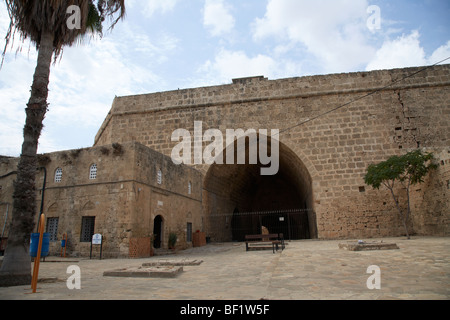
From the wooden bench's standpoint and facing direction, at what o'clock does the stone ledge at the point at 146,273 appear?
The stone ledge is roughly at 1 o'clock from the wooden bench.

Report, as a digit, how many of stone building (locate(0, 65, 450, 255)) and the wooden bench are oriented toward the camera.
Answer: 2

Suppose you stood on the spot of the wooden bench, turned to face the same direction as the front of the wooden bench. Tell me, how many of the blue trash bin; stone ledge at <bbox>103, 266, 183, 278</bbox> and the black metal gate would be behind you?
1

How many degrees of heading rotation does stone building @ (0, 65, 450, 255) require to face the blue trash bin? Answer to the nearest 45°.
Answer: approximately 45° to its right

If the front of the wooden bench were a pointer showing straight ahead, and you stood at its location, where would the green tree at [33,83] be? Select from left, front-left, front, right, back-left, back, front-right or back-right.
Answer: front-right

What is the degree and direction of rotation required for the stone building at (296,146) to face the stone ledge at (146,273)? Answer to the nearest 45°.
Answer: approximately 45° to its right

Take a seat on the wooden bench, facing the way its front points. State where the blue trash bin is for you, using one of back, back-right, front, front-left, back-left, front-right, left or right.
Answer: front-right

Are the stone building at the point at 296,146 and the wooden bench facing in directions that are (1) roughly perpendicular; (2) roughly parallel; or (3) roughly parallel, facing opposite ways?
roughly parallel

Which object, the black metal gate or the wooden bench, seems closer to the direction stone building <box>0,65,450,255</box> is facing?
the wooden bench

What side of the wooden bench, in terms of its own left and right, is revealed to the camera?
front

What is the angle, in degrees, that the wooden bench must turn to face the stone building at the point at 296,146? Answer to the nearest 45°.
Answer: approximately 180°

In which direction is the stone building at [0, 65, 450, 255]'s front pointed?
toward the camera

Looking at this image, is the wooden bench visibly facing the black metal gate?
no
